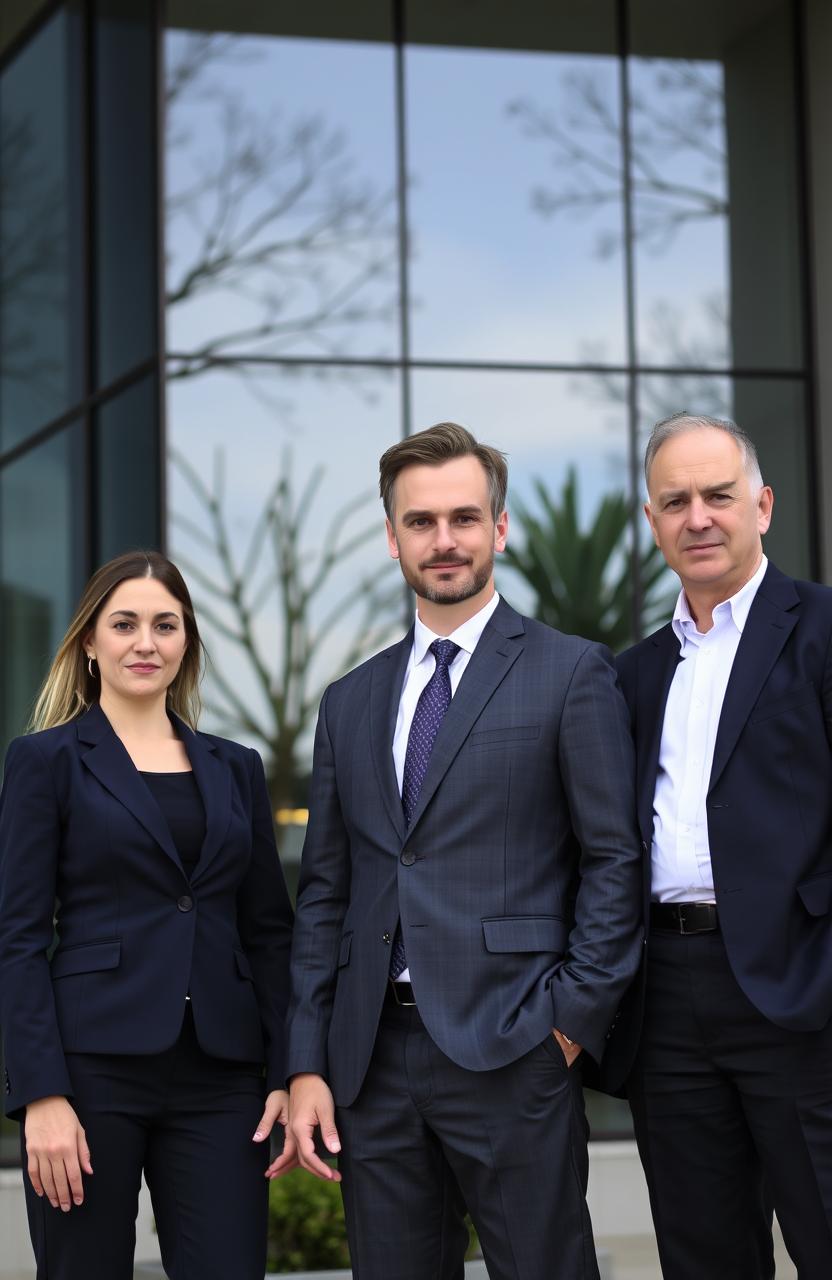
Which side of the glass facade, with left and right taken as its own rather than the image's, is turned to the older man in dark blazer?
front

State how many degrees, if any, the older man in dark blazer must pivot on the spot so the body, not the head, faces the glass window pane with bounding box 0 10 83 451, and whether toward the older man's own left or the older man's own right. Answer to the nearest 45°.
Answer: approximately 90° to the older man's own right

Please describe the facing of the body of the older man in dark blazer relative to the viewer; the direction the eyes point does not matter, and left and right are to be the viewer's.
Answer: facing the viewer and to the left of the viewer

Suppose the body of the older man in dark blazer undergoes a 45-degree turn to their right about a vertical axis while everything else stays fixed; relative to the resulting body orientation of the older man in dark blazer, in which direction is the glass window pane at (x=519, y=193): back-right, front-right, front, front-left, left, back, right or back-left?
right

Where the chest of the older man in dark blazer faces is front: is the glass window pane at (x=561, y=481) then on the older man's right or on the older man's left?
on the older man's right

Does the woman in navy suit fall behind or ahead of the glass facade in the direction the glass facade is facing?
ahead

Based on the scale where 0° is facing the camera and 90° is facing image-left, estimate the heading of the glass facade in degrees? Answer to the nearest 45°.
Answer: approximately 0°

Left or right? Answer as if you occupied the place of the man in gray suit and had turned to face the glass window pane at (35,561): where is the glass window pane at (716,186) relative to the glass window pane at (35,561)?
right

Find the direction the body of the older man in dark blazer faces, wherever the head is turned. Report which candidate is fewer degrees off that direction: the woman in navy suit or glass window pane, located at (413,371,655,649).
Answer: the woman in navy suit

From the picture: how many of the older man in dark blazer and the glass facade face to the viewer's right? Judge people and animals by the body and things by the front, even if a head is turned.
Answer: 0
